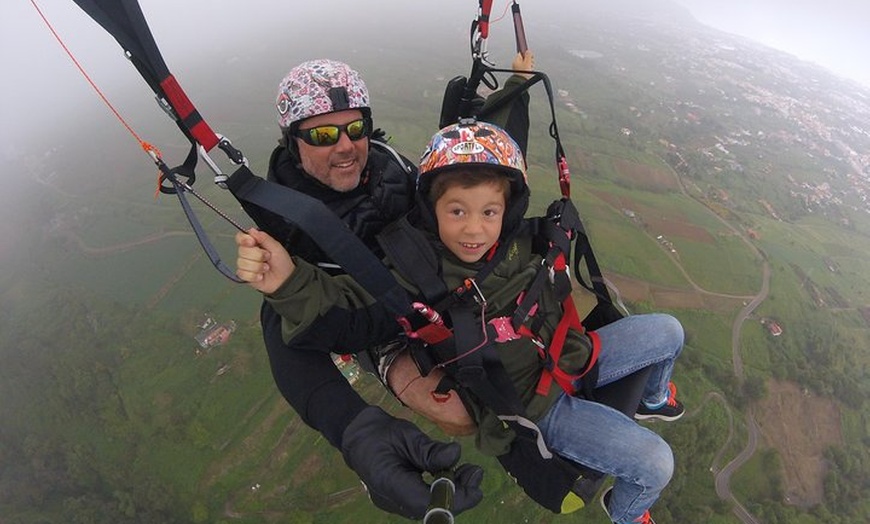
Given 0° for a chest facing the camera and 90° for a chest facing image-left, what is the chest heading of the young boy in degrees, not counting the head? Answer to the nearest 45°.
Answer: approximately 315°

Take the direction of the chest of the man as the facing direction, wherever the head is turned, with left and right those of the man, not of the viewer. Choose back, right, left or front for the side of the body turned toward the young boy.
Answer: front

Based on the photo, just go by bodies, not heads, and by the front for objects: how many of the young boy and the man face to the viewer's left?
0

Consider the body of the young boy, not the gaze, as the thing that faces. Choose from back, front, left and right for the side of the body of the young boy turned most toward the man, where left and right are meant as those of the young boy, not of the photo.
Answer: back

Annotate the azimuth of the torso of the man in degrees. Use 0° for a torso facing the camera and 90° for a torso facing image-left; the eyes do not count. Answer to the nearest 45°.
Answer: approximately 315°

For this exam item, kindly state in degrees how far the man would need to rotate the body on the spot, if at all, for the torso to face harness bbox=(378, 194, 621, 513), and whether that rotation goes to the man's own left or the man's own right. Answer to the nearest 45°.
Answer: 0° — they already face it
